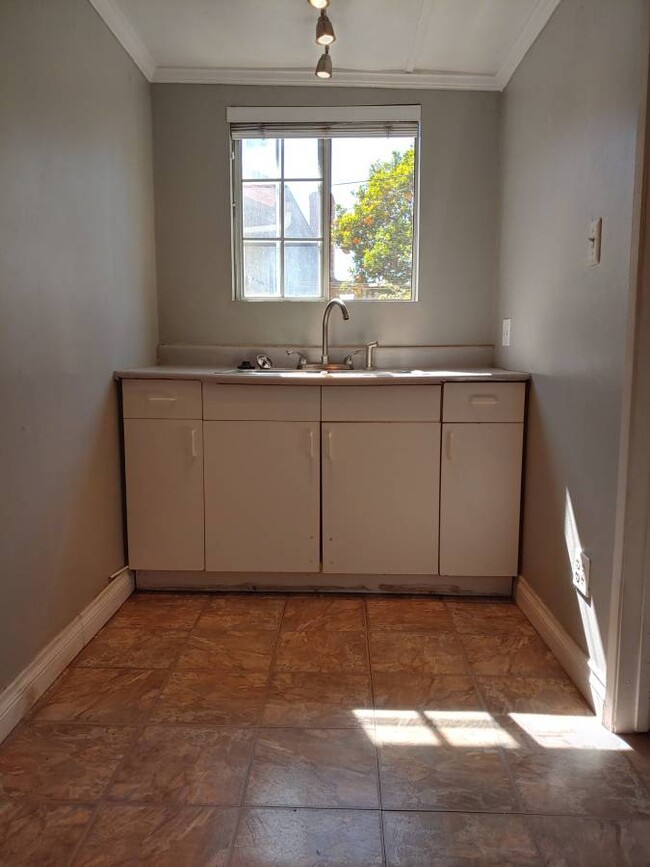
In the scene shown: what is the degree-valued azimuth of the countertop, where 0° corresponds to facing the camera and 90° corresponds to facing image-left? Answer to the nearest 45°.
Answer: approximately 0°

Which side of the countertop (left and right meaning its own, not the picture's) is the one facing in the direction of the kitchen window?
back

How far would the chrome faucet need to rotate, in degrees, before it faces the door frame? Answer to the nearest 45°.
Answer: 0° — it already faces it

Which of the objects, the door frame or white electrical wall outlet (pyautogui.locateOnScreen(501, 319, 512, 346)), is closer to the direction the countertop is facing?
the door frame

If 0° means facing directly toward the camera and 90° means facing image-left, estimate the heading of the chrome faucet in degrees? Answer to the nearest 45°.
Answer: approximately 315°

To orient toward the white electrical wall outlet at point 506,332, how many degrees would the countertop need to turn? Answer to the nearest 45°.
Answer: approximately 135° to its left
